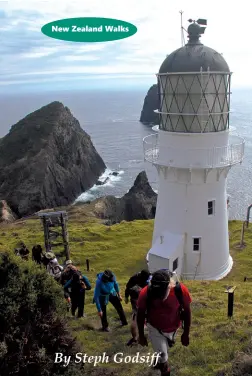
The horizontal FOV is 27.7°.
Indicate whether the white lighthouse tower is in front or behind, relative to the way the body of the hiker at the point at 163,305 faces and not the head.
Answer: behind

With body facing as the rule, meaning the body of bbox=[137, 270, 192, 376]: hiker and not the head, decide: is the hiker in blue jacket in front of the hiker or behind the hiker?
behind

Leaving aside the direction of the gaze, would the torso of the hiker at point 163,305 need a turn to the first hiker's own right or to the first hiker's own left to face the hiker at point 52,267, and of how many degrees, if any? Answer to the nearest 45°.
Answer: approximately 135° to the first hiker's own right

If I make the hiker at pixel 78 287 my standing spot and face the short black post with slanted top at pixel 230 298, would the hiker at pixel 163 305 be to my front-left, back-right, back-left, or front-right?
front-right

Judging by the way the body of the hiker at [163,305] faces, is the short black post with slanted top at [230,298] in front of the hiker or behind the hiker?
behind

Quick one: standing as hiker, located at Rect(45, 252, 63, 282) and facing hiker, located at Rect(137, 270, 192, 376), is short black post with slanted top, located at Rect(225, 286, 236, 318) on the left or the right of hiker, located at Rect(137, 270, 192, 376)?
left

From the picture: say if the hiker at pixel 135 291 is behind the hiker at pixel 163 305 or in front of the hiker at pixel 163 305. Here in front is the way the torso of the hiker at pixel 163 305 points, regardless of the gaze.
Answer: behind

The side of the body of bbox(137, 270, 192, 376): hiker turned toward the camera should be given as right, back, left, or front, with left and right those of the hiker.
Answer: front
